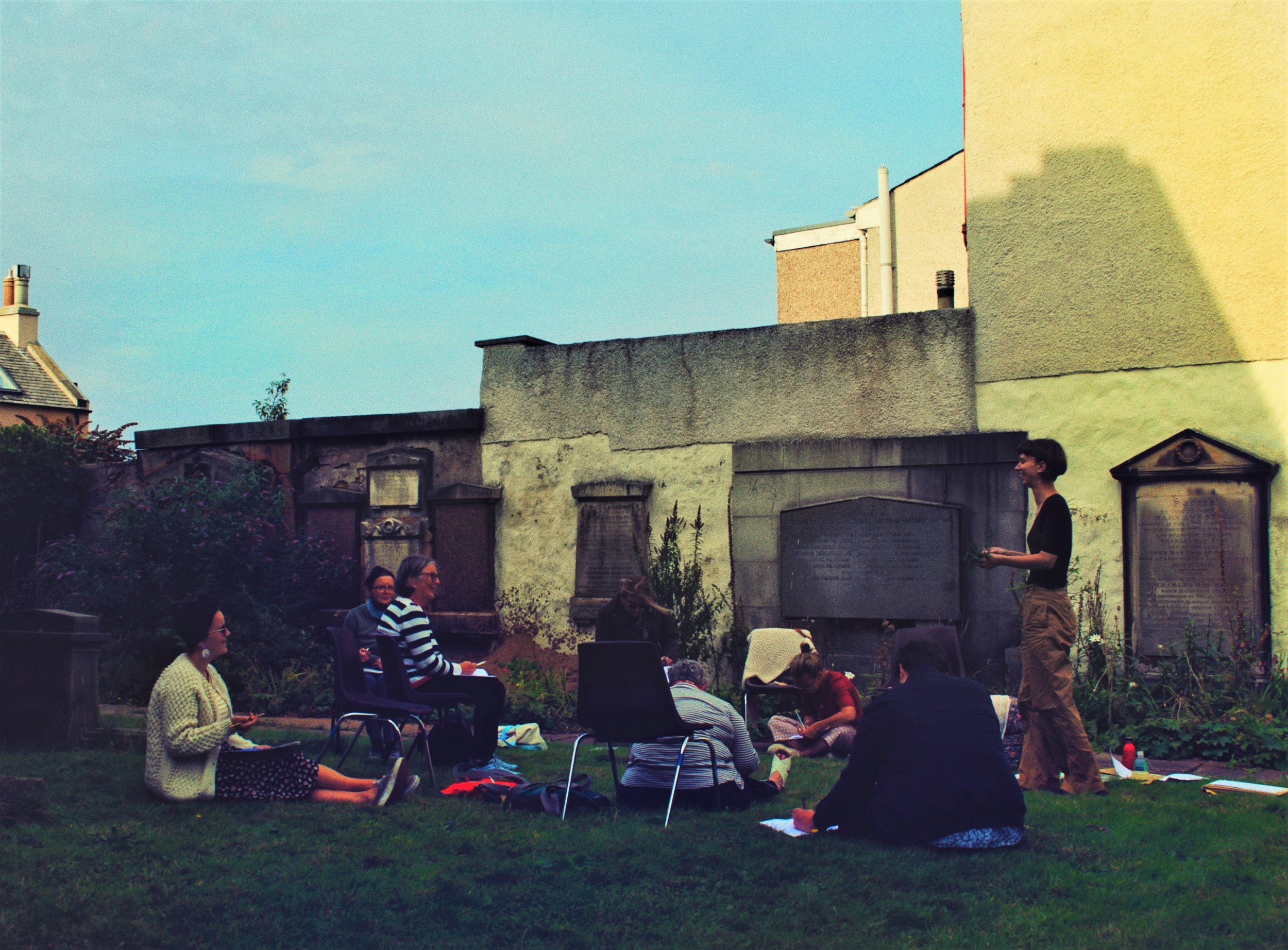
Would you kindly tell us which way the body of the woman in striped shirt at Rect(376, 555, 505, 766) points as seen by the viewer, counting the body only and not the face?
to the viewer's right

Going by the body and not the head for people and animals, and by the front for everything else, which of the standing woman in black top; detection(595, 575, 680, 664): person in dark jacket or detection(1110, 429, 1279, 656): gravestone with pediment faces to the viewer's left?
the standing woman in black top

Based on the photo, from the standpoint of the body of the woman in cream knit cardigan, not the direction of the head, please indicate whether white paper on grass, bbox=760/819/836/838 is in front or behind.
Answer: in front

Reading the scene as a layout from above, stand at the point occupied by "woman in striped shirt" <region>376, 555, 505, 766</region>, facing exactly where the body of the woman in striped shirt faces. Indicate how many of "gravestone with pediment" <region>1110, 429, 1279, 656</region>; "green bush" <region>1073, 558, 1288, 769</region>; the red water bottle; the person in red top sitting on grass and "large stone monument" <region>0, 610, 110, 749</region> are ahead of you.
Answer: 4

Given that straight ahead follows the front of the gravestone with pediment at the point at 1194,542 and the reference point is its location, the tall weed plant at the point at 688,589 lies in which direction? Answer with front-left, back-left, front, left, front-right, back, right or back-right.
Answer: right

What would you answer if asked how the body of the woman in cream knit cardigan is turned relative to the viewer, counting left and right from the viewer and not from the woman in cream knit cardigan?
facing to the right of the viewer

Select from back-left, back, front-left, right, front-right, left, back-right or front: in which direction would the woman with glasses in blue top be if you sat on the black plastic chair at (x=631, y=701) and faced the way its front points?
left

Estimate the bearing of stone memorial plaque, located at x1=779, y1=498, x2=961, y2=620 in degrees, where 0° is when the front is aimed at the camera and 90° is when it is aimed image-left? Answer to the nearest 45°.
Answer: approximately 0°

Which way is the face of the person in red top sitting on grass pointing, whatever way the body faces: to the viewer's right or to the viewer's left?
to the viewer's left

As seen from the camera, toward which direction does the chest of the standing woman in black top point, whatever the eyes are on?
to the viewer's left

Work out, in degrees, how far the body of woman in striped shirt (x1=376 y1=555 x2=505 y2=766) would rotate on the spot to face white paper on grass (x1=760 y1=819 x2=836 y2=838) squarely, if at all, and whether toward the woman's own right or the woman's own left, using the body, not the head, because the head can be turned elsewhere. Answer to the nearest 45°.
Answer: approximately 45° to the woman's own right

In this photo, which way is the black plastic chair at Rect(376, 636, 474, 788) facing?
to the viewer's right

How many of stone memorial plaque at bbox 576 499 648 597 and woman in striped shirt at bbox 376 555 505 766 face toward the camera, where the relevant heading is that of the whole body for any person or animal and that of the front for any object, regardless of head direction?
1

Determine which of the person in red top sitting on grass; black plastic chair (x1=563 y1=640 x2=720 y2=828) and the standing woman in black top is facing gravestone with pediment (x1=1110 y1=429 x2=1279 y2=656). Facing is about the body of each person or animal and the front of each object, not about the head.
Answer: the black plastic chair
